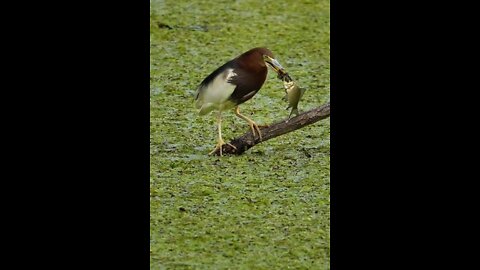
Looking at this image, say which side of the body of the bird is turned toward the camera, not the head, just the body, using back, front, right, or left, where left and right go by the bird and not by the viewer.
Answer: right
